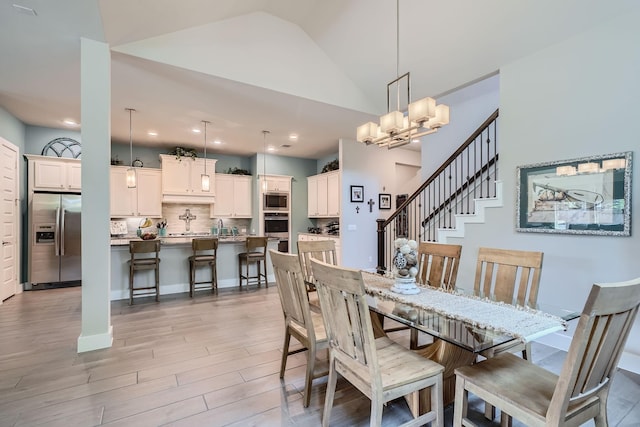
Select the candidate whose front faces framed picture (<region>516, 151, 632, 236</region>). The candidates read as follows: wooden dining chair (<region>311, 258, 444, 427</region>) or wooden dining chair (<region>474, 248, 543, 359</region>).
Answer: wooden dining chair (<region>311, 258, 444, 427</region>)

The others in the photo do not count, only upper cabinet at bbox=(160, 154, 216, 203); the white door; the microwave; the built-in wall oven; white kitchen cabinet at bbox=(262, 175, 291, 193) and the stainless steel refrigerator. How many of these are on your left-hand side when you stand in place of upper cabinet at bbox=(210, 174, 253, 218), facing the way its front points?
3

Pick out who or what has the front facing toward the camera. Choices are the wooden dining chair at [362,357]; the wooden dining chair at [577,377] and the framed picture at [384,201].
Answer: the framed picture

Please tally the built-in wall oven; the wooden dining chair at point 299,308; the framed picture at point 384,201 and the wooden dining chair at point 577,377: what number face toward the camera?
2

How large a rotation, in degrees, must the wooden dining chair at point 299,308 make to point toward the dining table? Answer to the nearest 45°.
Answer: approximately 45° to its right

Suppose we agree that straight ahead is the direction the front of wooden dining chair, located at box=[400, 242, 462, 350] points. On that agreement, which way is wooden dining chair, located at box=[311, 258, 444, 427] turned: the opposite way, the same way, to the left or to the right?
the opposite way

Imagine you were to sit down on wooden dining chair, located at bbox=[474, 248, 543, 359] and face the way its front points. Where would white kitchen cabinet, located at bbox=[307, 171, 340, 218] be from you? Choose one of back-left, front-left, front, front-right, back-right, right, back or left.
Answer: right

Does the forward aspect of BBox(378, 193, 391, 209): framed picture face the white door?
no

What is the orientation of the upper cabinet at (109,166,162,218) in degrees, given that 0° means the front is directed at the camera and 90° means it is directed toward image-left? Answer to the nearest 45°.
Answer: approximately 0°

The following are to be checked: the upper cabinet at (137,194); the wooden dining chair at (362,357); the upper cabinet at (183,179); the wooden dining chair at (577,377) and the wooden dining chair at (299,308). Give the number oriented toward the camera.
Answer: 2

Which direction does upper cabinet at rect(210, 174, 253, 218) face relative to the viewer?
toward the camera

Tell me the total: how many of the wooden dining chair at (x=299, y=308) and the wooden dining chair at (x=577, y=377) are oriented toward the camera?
0

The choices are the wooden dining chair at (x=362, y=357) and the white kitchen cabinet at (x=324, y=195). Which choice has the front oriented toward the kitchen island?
the white kitchen cabinet

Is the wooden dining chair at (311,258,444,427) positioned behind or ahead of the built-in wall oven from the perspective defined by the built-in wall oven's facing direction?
ahead

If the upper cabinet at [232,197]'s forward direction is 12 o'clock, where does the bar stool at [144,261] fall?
The bar stool is roughly at 1 o'clock from the upper cabinet.

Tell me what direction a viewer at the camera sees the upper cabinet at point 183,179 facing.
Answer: facing the viewer

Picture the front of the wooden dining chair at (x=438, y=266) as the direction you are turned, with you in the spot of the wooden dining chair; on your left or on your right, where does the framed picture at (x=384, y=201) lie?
on your right

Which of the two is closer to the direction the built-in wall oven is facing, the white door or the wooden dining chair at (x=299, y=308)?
the wooden dining chair

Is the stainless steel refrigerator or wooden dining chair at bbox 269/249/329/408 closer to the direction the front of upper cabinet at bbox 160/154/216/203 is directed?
the wooden dining chair

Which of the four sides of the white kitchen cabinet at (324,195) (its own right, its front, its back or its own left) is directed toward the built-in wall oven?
right

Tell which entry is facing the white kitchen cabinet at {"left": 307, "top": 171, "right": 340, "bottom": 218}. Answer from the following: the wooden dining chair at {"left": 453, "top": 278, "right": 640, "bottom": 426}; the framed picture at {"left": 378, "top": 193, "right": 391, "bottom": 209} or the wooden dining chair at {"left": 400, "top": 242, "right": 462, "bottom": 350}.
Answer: the wooden dining chair at {"left": 453, "top": 278, "right": 640, "bottom": 426}

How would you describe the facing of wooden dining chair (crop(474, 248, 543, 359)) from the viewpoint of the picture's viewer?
facing the viewer and to the left of the viewer

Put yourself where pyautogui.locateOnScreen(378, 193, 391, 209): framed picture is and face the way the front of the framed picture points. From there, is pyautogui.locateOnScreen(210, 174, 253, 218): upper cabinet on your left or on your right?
on your right

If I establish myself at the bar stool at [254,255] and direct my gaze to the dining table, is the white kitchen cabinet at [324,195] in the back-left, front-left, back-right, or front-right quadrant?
back-left
